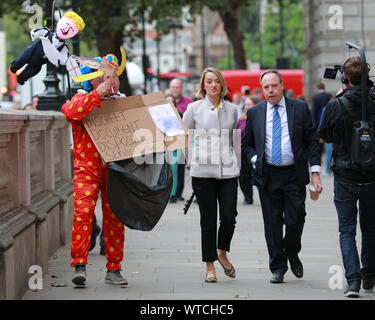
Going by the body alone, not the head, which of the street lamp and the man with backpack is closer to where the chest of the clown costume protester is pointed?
the man with backpack

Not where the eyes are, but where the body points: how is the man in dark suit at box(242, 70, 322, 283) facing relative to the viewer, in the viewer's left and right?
facing the viewer

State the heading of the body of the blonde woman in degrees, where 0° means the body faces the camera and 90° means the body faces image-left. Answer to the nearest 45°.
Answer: approximately 0°

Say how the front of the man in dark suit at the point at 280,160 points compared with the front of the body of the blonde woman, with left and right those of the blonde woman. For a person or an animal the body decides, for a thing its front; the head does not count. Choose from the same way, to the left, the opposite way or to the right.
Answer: the same way

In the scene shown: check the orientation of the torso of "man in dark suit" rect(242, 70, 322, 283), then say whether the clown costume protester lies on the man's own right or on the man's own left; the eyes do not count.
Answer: on the man's own right

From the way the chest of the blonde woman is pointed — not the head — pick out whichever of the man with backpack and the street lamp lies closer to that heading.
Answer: the man with backpack

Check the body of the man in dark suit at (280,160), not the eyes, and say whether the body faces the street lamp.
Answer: no

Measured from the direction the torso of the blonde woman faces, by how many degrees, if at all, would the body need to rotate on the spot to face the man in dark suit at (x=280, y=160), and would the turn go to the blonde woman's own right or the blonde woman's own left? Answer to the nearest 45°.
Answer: approximately 45° to the blonde woman's own left

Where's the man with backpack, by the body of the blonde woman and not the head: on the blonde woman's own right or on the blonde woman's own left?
on the blonde woman's own left

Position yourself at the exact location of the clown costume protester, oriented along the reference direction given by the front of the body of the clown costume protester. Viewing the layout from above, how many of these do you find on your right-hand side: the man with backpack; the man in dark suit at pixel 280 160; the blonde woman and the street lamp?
0

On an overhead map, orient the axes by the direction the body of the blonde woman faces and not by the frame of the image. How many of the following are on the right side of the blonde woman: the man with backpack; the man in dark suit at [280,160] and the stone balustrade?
1

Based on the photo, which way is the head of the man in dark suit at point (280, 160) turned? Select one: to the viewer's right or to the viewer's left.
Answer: to the viewer's left

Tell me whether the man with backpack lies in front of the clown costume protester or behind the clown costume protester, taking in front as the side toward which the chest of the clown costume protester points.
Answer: in front

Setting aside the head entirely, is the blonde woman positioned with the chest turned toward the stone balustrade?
no

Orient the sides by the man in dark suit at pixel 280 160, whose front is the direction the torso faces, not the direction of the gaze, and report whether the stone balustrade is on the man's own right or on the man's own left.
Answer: on the man's own right

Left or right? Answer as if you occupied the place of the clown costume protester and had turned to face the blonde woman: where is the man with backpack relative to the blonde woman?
right

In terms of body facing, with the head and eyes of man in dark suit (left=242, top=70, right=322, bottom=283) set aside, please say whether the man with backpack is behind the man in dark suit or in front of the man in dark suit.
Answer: in front
